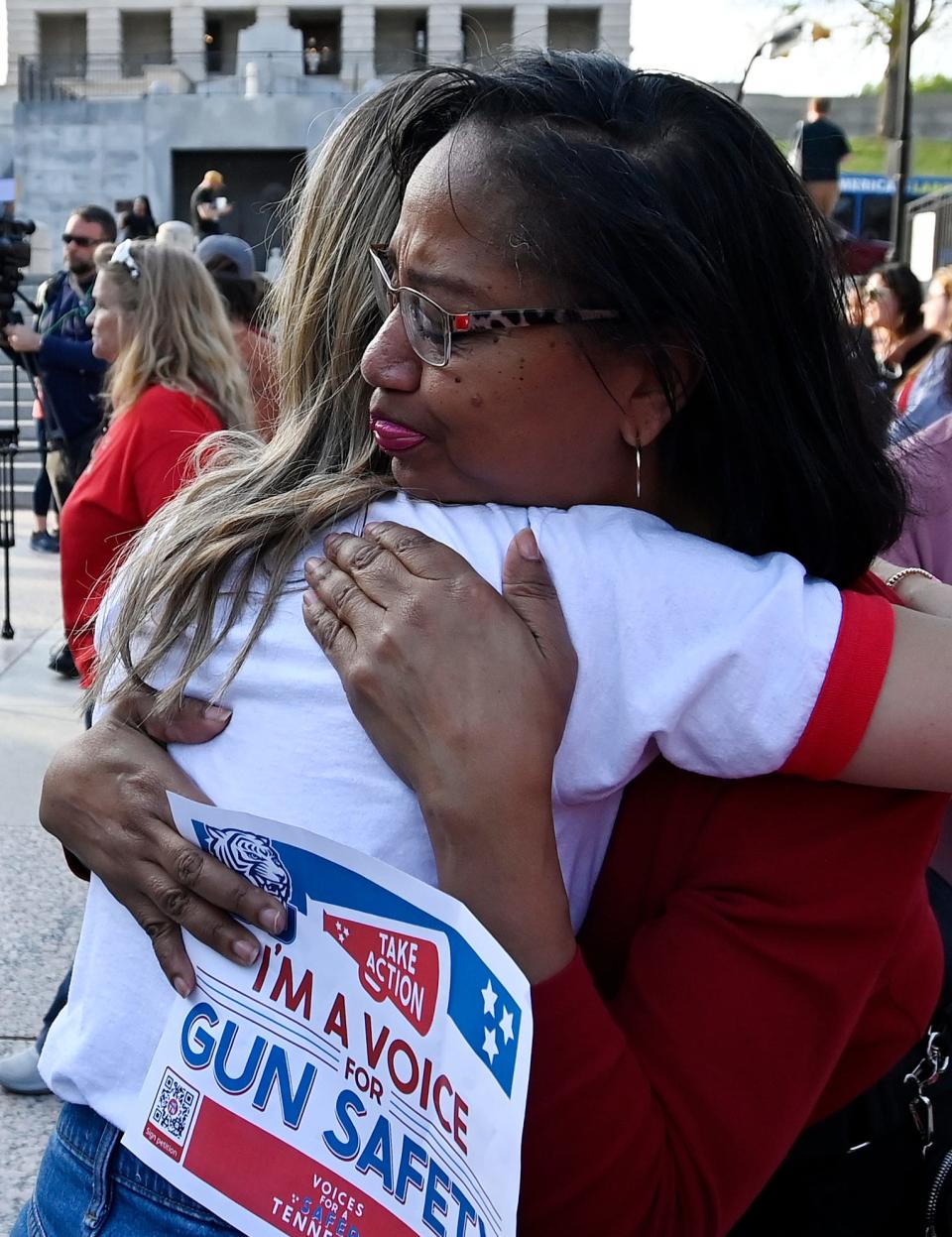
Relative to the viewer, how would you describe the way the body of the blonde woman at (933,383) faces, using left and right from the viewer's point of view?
facing to the left of the viewer

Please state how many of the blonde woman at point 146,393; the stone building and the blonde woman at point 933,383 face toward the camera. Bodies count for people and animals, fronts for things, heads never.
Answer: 1

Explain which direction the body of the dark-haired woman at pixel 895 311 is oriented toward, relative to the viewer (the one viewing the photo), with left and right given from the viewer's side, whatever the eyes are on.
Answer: facing the viewer and to the left of the viewer

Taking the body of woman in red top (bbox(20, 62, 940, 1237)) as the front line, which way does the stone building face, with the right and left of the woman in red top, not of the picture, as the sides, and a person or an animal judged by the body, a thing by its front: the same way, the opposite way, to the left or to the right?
to the left

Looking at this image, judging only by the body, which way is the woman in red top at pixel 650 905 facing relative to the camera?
to the viewer's left

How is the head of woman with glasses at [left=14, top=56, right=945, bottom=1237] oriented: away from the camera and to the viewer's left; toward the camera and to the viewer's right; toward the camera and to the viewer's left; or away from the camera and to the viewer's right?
toward the camera and to the viewer's left

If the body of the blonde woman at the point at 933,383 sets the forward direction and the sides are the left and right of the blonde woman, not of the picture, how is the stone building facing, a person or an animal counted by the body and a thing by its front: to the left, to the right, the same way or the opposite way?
to the left

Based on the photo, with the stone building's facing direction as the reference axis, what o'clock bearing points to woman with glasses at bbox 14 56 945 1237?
The woman with glasses is roughly at 12 o'clock from the stone building.

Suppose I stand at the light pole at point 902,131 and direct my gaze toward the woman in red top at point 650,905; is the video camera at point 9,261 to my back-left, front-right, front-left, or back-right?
front-right

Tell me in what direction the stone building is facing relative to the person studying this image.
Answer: facing the viewer

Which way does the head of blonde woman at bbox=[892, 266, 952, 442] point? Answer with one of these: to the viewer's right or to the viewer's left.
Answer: to the viewer's left

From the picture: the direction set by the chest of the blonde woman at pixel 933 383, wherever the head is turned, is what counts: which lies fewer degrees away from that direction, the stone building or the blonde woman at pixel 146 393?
the blonde woman

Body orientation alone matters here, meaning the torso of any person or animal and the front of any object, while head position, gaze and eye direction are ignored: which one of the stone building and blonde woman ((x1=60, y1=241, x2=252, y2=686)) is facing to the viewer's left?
the blonde woman
